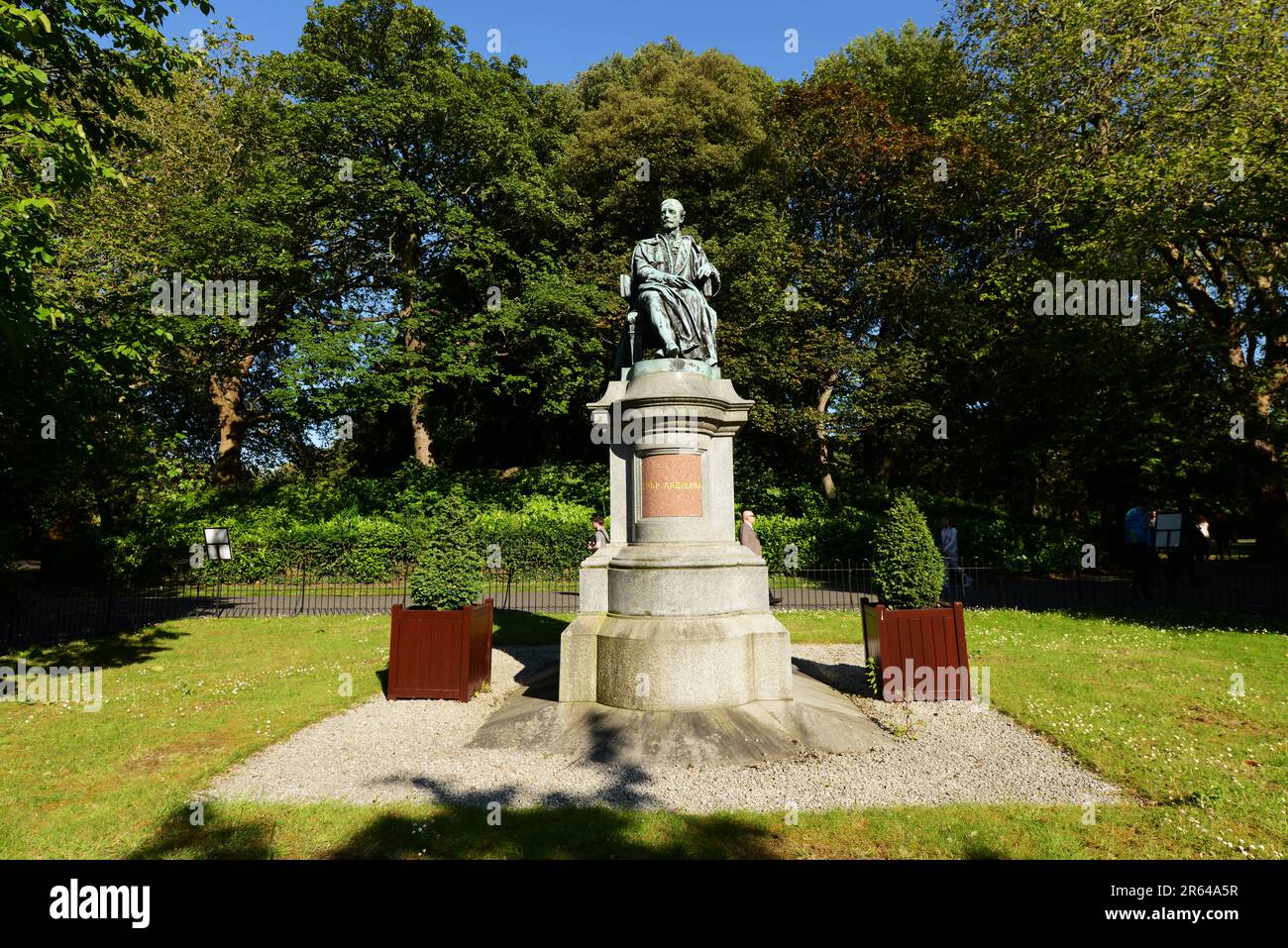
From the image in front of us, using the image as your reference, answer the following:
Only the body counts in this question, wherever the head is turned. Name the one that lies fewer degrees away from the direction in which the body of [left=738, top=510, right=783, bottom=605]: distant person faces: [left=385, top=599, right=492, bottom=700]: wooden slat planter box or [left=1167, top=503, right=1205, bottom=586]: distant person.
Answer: the distant person

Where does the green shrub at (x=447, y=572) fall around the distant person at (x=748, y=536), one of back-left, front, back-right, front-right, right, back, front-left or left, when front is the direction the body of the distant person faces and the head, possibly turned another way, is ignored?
back-right

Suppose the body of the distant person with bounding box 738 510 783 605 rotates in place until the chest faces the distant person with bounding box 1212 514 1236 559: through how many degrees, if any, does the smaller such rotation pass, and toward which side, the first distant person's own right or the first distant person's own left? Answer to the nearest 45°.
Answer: approximately 45° to the first distant person's own left

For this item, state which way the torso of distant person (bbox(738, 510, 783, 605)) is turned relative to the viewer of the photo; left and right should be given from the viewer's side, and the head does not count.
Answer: facing to the right of the viewer

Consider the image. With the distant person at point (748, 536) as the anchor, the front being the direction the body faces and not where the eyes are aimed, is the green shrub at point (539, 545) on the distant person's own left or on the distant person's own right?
on the distant person's own left

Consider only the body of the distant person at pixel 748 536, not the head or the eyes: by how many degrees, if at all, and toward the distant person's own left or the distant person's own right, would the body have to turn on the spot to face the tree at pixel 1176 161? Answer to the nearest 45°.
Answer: approximately 45° to the distant person's own left

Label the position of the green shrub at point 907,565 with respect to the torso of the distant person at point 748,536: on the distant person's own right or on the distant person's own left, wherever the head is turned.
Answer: on the distant person's own right

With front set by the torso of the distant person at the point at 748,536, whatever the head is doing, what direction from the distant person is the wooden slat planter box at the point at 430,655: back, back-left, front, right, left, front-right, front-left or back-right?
back-right
